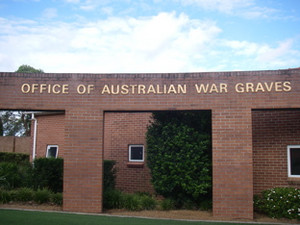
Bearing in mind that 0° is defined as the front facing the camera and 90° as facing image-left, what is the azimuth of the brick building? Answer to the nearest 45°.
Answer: approximately 0°

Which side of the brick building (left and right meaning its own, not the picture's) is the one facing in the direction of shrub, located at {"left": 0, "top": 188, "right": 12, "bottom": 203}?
right

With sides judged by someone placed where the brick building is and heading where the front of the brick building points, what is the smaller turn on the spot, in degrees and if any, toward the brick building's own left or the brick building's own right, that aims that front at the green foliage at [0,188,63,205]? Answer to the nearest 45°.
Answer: approximately 90° to the brick building's own right

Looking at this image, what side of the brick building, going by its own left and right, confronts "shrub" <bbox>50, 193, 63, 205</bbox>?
right
